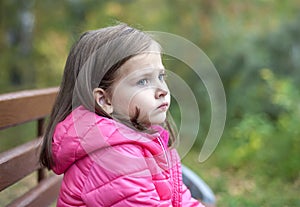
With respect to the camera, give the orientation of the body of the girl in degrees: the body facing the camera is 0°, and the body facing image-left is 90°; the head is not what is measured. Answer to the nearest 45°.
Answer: approximately 315°
